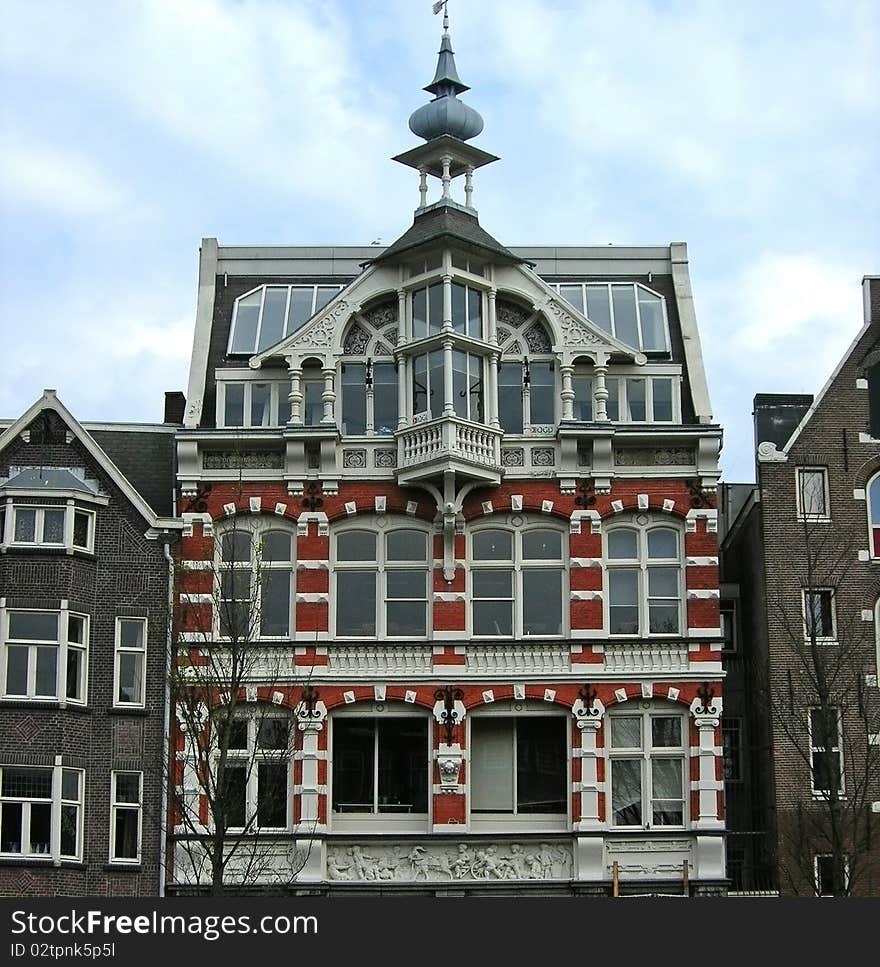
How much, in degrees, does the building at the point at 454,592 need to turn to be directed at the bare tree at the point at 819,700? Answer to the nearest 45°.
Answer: approximately 90° to its left

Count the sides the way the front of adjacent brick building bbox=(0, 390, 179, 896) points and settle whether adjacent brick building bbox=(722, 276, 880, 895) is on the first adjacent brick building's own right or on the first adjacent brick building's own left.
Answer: on the first adjacent brick building's own left

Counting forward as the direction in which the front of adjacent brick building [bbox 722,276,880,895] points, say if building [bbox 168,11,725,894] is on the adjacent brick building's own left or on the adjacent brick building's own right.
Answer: on the adjacent brick building's own right

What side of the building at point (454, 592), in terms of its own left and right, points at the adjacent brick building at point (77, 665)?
right

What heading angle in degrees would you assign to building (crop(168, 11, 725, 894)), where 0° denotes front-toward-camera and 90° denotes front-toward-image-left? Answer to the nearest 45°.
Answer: approximately 0°

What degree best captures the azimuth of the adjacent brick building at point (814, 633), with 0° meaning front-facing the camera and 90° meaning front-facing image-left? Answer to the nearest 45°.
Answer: approximately 0°

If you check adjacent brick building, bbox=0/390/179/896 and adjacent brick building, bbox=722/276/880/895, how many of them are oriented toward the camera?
2

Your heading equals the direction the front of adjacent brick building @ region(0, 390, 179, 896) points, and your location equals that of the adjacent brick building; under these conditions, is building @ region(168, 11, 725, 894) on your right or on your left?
on your left

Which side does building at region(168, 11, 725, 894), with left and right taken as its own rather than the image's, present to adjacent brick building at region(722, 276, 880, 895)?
left
